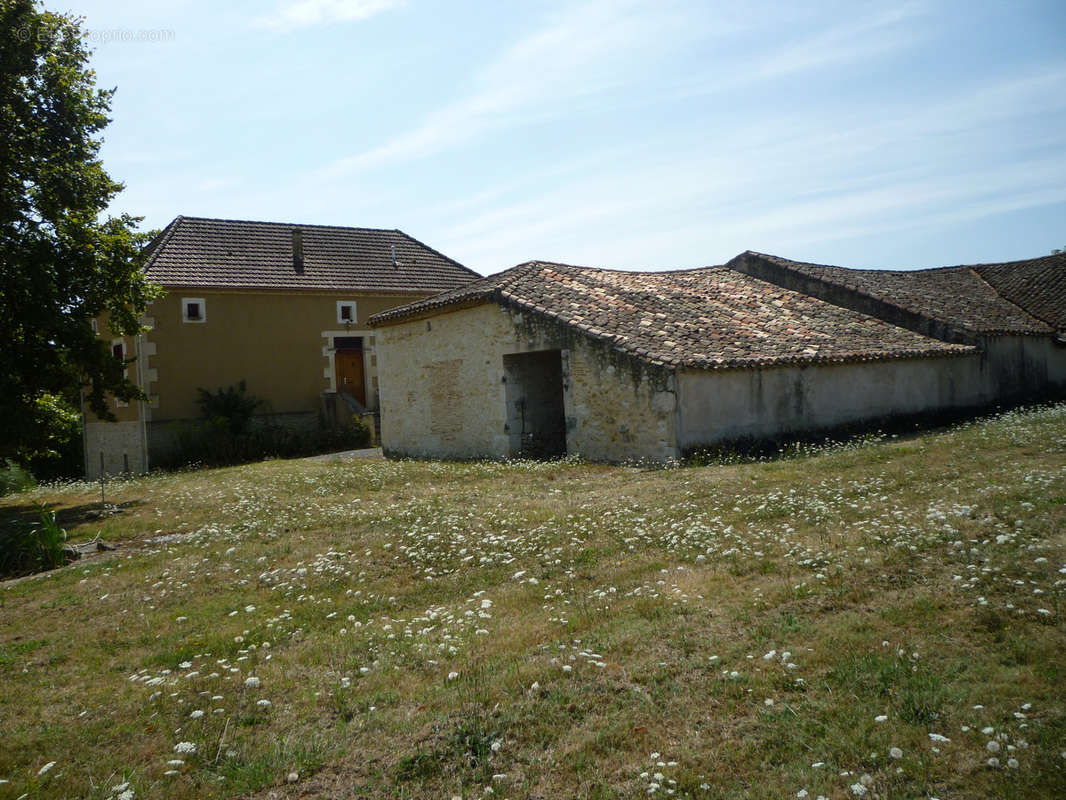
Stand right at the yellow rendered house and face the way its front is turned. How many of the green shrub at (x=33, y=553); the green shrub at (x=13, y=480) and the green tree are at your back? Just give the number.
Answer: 0

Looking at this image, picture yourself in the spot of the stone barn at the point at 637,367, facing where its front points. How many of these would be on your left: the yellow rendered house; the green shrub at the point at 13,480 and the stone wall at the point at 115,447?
0

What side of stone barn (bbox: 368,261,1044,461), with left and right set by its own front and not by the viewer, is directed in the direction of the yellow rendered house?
right

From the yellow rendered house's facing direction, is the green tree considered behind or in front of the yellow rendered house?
in front

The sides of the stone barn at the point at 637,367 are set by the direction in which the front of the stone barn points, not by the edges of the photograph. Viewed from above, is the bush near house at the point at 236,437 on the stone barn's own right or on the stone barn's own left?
on the stone barn's own right

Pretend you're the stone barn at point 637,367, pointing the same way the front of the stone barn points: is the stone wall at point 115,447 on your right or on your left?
on your right

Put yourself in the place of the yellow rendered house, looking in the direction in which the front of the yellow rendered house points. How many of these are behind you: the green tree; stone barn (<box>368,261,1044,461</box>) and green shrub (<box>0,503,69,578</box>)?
0

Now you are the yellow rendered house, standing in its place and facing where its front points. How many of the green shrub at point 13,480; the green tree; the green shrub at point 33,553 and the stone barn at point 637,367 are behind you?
0

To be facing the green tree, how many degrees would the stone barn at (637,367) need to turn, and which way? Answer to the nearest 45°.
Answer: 0° — it already faces it

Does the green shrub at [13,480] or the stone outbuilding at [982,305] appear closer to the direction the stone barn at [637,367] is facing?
the green shrub

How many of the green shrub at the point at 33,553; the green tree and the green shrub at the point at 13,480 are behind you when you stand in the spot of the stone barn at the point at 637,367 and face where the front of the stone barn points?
0

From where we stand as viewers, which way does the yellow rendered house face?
facing the viewer

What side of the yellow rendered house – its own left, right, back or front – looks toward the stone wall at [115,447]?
right

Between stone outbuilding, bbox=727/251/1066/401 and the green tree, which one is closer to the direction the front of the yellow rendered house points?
the green tree

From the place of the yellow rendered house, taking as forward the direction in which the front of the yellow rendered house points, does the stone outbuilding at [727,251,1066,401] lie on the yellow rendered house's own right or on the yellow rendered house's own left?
on the yellow rendered house's own left

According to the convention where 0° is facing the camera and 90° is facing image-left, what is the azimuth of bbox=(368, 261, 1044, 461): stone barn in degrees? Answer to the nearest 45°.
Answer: approximately 45°

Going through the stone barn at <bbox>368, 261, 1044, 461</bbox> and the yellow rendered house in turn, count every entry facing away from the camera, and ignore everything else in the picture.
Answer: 0

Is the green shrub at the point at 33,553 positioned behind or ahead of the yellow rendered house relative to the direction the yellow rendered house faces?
ahead
